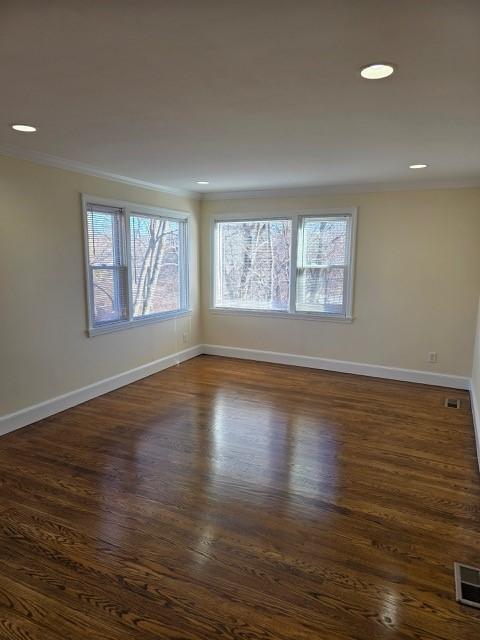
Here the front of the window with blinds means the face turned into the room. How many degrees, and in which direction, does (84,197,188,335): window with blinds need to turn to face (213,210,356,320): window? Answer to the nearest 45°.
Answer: approximately 45° to its left

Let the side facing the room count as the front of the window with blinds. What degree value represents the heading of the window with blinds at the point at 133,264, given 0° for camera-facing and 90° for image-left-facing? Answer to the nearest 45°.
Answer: approximately 315°

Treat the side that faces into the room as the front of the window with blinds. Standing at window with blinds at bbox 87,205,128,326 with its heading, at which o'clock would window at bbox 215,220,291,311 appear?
The window is roughly at 10 o'clock from the window with blinds.

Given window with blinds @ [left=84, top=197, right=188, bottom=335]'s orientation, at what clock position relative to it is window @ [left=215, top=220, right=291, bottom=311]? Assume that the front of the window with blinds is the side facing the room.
The window is roughly at 10 o'clock from the window with blinds.

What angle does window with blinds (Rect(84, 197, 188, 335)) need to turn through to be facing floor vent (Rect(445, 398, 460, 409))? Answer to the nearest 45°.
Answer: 0° — it already faces it

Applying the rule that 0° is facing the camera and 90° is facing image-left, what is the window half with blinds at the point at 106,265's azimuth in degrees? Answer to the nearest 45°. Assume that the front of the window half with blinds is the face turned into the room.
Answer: approximately 315°

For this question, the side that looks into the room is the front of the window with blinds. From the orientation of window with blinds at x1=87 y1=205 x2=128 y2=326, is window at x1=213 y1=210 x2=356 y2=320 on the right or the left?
on its left

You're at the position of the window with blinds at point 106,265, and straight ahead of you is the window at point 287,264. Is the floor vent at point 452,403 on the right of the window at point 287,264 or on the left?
right
